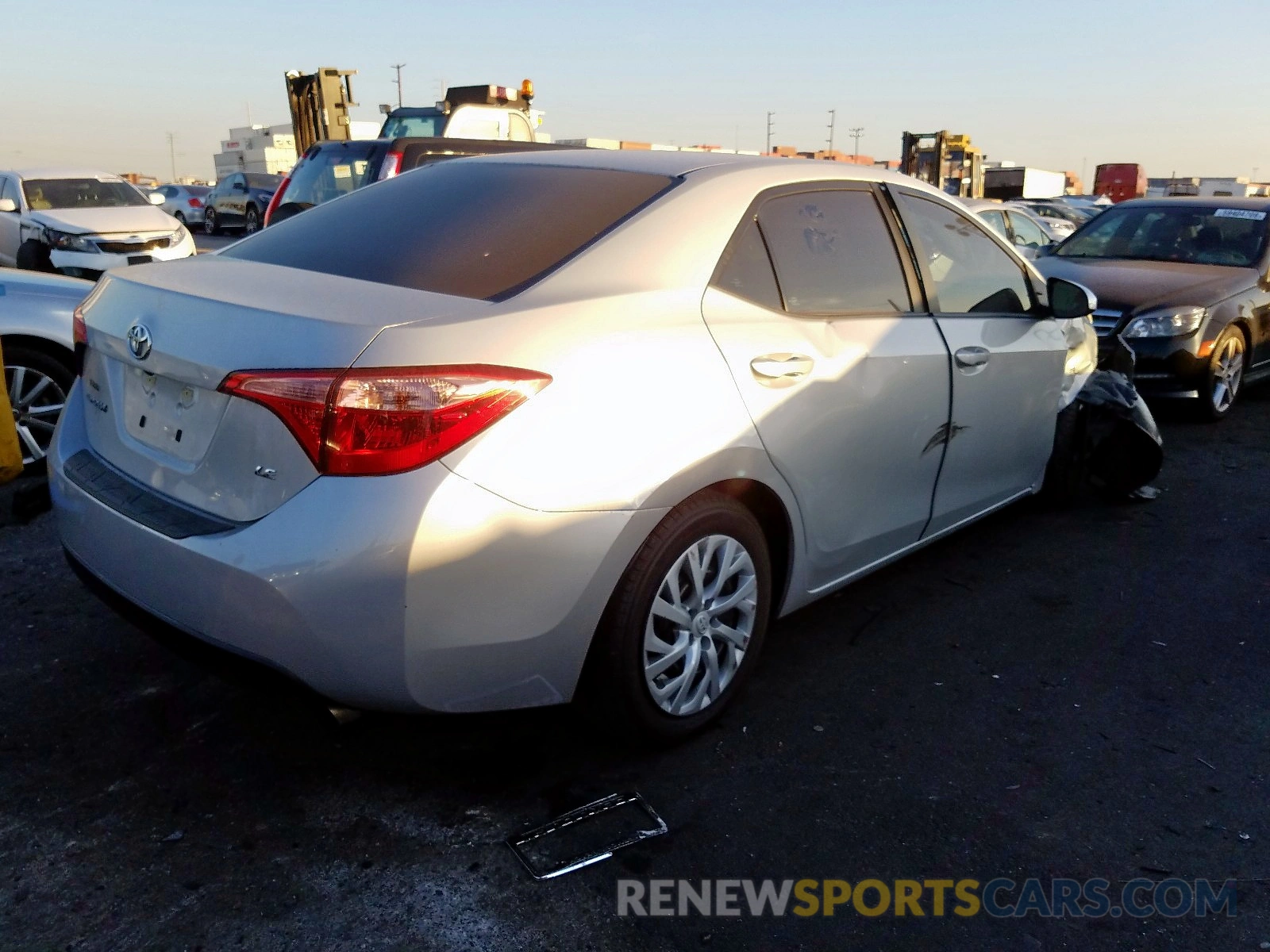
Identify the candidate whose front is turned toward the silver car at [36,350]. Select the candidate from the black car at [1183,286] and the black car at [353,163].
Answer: the black car at [1183,286]

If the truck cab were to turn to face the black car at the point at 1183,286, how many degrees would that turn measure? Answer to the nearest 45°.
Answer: approximately 90° to its left

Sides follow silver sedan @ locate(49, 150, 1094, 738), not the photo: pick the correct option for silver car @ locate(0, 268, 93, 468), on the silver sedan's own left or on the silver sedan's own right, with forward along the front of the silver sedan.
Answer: on the silver sedan's own left

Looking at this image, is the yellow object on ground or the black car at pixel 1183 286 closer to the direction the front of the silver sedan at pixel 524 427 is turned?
the black car

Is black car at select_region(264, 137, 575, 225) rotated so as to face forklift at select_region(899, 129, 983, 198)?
yes

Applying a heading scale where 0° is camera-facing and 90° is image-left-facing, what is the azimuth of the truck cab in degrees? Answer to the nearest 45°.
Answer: approximately 45°

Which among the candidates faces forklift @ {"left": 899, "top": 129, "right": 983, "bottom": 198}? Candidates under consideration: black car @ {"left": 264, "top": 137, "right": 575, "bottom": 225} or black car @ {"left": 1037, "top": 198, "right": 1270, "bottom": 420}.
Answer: black car @ {"left": 264, "top": 137, "right": 575, "bottom": 225}

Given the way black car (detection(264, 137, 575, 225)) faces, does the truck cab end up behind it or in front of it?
in front

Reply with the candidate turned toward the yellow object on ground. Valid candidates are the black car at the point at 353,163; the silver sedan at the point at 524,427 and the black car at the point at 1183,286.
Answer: the black car at the point at 1183,286

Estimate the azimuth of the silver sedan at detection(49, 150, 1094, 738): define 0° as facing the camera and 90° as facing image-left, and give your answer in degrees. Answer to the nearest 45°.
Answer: approximately 225°

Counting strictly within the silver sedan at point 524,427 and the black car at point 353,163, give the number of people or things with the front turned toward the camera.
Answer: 0

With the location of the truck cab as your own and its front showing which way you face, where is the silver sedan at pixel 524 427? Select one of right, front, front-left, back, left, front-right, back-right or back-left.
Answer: front-left

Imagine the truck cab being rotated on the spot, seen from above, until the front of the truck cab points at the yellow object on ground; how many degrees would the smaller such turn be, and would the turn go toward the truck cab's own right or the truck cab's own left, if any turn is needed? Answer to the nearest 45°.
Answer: approximately 45° to the truck cab's own left

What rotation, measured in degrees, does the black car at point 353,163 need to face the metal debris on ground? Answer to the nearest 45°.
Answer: approximately 135° to its right
